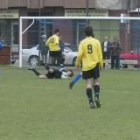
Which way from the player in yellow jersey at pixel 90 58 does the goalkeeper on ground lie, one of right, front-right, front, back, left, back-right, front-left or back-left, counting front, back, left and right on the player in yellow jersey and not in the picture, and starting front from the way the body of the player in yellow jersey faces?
front

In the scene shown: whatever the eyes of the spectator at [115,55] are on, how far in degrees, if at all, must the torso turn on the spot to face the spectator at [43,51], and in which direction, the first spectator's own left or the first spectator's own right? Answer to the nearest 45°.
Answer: approximately 90° to the first spectator's own right

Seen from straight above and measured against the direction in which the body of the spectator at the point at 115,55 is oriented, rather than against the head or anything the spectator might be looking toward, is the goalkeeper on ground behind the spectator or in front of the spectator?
in front

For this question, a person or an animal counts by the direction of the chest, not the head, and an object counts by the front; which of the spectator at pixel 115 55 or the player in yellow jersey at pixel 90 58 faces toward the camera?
the spectator

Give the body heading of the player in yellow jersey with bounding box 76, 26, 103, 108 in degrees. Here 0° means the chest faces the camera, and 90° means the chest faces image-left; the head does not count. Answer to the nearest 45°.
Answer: approximately 180°

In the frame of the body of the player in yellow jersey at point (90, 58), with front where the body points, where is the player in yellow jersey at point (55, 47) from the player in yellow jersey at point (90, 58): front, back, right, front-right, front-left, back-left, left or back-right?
front

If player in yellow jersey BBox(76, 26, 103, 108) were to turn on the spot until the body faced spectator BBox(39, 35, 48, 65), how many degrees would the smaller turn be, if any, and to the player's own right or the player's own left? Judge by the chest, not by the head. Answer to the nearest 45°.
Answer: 0° — they already face them

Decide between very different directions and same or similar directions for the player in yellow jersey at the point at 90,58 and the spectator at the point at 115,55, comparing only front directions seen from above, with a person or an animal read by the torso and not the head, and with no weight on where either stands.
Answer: very different directions

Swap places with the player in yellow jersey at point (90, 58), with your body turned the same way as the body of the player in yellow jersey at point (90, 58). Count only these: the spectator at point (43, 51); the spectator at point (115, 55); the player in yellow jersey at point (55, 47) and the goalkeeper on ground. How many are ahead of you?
4

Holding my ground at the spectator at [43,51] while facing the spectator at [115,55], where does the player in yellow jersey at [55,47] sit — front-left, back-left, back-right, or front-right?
front-right

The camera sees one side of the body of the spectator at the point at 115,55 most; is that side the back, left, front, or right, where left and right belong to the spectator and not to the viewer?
front

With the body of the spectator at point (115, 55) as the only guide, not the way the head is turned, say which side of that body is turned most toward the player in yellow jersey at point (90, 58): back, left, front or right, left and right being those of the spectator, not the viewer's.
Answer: front
